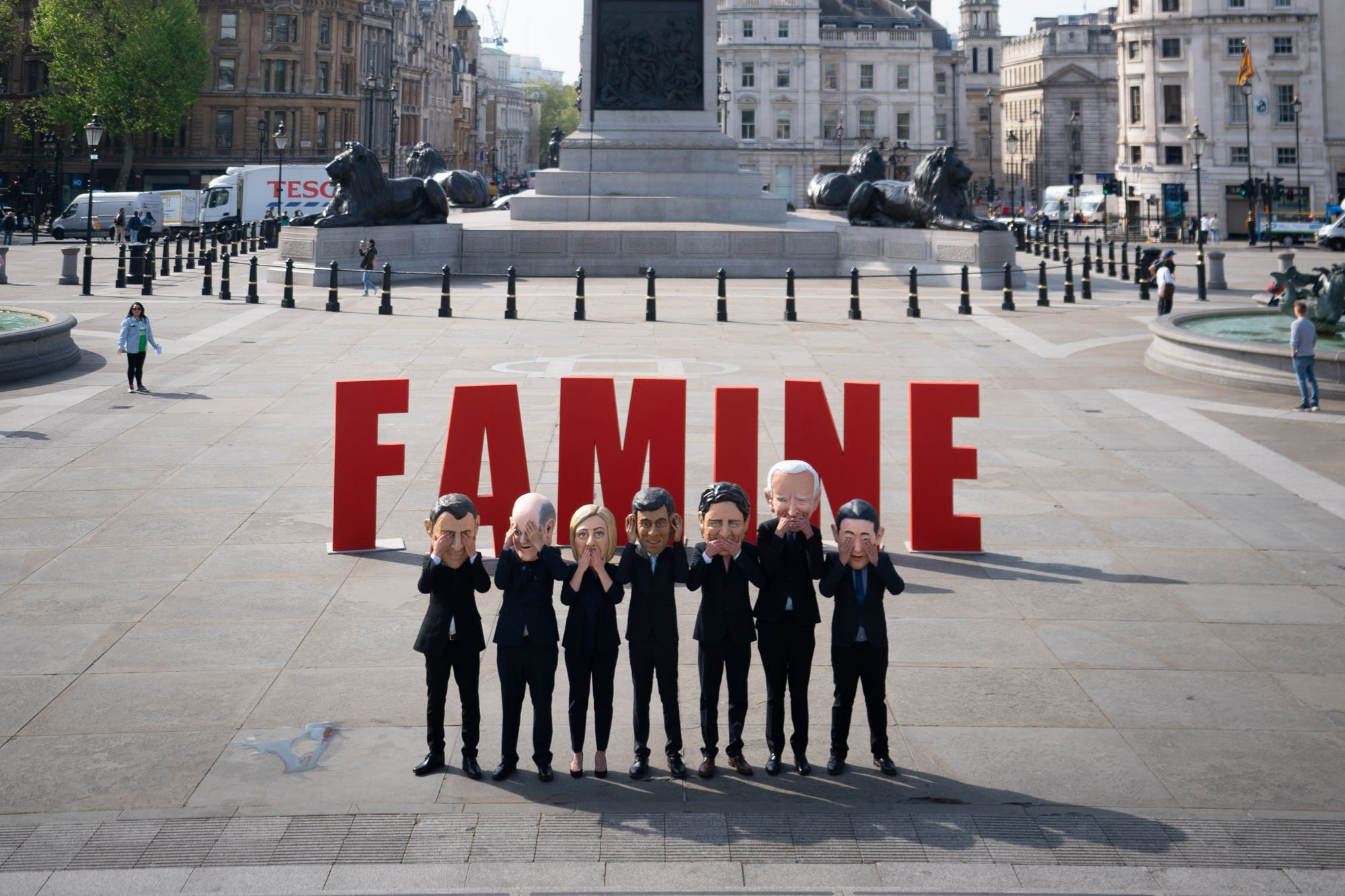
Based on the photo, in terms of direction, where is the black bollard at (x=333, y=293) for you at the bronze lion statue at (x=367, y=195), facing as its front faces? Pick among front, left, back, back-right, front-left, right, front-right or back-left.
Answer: left

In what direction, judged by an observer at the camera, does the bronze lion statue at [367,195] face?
facing to the left of the viewer

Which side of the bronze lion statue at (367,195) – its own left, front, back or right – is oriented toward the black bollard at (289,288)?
left

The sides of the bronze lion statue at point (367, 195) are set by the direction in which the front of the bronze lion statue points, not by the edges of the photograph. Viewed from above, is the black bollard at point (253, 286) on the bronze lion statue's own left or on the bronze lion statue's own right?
on the bronze lion statue's own left

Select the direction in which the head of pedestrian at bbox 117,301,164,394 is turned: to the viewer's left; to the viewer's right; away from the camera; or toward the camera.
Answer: toward the camera

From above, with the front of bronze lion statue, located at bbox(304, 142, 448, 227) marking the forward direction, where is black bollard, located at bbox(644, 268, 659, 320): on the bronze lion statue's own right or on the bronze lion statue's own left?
on the bronze lion statue's own left

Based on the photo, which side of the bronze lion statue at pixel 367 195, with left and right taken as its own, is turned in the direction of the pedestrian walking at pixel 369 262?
left

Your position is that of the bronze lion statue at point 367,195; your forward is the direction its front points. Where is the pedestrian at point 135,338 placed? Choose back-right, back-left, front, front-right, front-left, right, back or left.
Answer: left
